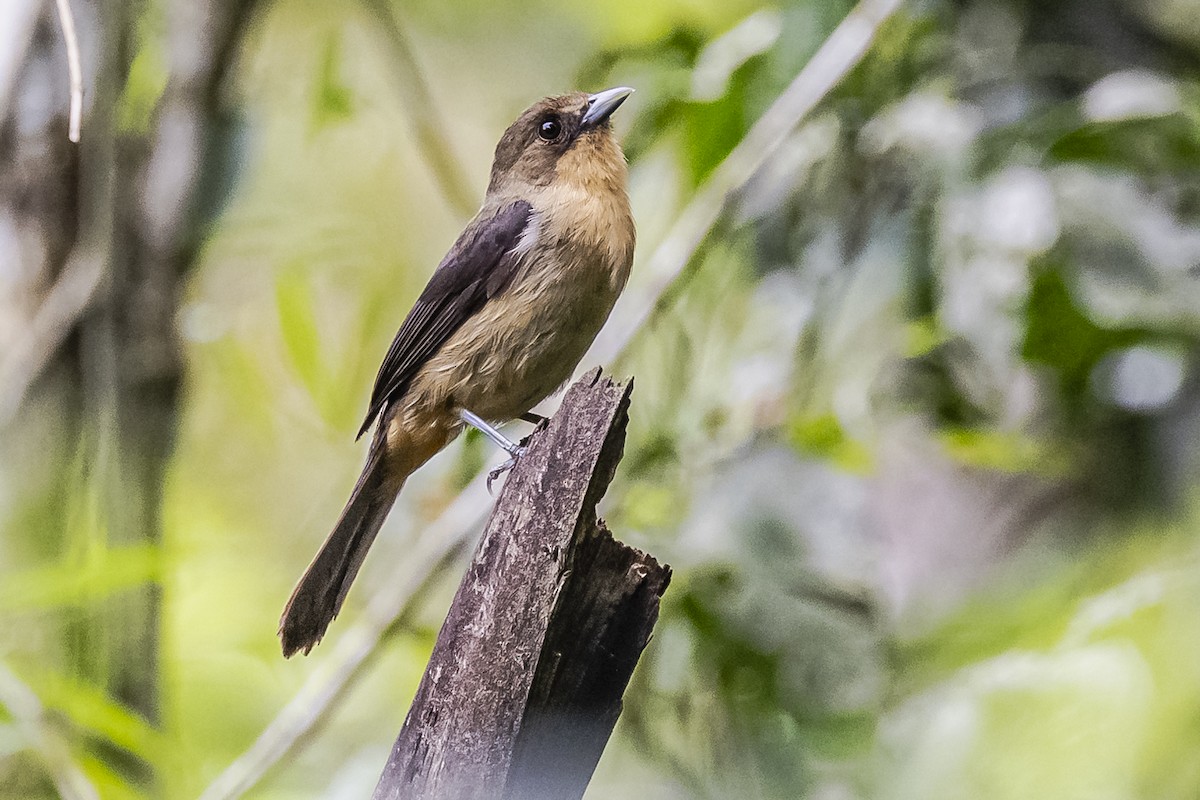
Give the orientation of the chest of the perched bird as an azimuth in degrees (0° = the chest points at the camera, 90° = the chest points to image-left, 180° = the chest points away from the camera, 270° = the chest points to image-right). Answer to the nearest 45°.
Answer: approximately 270°

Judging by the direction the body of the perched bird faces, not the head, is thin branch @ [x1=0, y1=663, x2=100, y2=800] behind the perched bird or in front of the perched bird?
behind
